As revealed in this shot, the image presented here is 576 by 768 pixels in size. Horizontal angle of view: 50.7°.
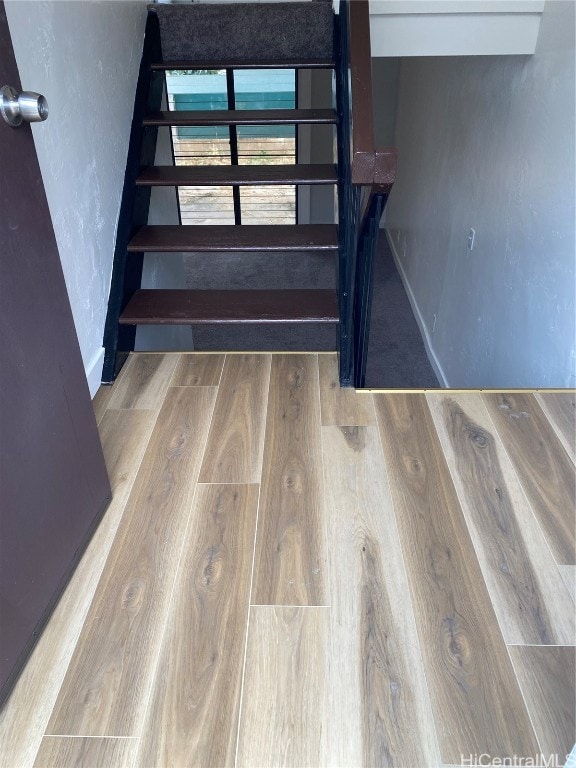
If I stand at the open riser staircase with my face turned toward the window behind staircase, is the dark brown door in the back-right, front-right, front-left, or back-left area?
back-left

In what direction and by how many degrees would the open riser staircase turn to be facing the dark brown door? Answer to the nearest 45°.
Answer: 0° — it already faces it

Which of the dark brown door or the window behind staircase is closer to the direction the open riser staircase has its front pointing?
the dark brown door

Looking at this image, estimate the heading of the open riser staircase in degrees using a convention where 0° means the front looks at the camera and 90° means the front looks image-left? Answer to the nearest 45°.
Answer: approximately 0°

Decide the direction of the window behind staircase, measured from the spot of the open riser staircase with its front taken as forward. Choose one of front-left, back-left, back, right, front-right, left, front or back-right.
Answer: back
